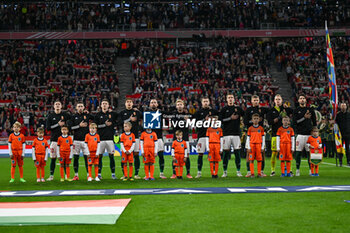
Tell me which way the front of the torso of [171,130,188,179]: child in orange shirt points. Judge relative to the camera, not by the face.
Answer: toward the camera

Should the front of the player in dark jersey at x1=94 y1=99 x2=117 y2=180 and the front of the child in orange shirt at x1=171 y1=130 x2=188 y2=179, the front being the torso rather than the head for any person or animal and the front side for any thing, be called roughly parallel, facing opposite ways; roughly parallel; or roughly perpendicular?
roughly parallel

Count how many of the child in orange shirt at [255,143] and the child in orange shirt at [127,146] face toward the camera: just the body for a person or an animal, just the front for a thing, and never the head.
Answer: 2

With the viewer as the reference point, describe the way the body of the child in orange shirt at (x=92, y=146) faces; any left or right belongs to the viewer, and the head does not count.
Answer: facing the viewer

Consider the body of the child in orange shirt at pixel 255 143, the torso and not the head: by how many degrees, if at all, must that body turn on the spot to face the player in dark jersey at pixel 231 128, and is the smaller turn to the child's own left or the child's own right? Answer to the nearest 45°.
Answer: approximately 90° to the child's own right

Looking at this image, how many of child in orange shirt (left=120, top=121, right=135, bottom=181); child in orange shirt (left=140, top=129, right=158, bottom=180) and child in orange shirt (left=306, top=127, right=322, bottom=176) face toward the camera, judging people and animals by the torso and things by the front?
3

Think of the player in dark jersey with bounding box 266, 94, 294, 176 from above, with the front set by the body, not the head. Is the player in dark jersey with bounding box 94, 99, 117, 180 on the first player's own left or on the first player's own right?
on the first player's own right

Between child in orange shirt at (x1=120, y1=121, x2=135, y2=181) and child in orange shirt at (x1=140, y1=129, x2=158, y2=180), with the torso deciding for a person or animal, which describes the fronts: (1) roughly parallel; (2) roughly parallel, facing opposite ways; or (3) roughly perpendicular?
roughly parallel

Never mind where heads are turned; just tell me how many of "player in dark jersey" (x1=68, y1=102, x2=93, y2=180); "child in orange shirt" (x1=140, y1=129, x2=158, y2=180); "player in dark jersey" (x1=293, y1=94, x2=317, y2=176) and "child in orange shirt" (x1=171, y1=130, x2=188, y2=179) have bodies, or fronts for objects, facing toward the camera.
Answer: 4

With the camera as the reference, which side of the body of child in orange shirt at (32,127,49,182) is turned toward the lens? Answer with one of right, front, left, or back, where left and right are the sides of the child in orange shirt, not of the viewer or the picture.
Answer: front

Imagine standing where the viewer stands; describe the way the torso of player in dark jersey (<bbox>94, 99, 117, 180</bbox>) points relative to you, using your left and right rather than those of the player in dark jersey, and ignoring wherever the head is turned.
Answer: facing the viewer

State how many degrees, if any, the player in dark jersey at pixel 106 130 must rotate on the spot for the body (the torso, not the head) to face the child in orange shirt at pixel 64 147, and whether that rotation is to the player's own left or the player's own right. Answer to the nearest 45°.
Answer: approximately 90° to the player's own right

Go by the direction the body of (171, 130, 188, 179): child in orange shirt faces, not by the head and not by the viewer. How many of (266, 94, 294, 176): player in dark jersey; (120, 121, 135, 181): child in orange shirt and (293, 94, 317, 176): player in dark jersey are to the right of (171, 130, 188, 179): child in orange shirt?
1

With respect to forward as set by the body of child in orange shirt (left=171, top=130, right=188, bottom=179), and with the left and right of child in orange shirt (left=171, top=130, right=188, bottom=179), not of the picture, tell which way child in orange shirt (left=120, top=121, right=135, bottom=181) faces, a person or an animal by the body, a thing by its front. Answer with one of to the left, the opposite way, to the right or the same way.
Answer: the same way

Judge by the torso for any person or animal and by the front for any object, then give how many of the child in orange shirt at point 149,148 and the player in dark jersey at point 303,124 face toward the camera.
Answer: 2

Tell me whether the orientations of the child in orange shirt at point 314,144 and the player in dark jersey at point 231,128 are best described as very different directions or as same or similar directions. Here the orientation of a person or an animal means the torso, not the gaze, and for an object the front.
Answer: same or similar directions

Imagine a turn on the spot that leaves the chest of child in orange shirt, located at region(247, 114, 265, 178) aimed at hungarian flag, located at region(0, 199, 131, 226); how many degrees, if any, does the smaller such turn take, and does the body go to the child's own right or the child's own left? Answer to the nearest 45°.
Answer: approximately 45° to the child's own right
